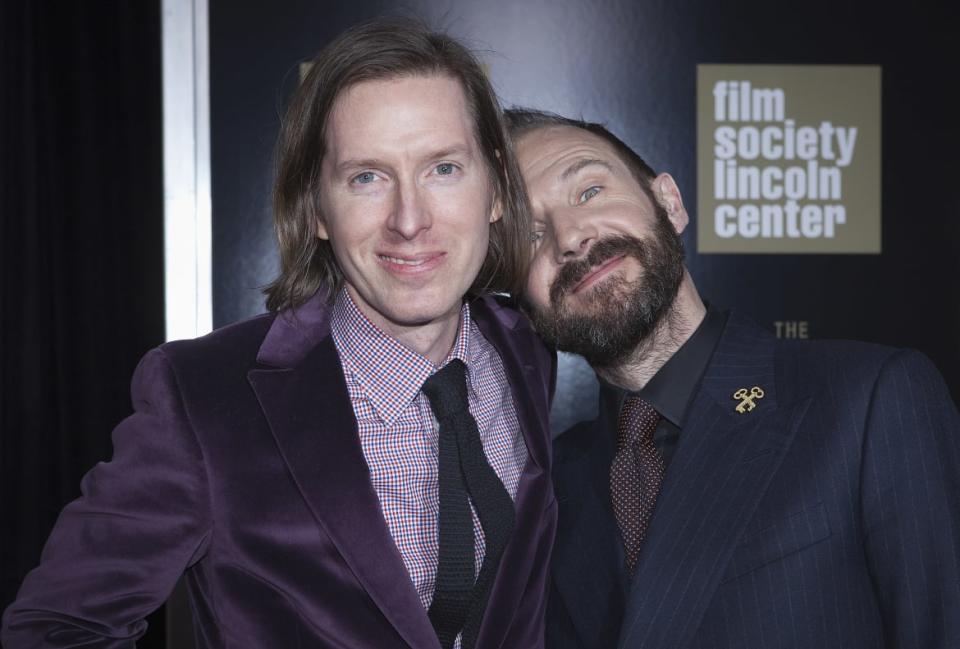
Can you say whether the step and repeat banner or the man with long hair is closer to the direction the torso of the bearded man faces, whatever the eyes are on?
the man with long hair

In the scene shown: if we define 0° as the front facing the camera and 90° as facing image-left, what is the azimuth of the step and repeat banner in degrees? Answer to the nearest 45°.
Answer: approximately 0°

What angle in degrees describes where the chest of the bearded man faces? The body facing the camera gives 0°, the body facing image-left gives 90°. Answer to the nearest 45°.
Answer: approximately 45°
